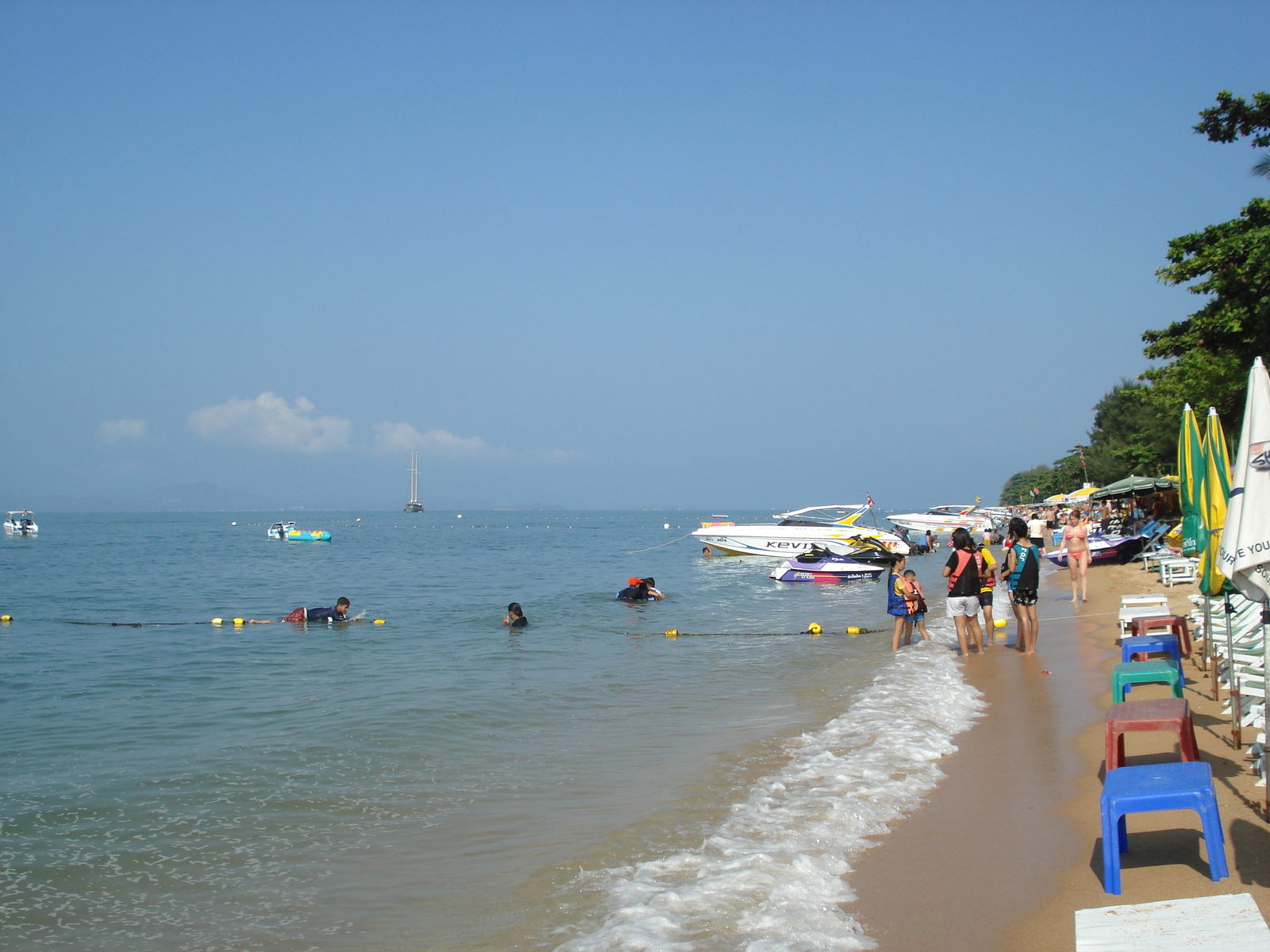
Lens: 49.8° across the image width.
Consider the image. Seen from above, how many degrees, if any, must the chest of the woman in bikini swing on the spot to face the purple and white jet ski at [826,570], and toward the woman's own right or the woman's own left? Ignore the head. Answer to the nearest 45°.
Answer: approximately 135° to the woman's own right

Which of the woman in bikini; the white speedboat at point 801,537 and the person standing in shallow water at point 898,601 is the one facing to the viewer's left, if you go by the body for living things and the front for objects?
the white speedboat

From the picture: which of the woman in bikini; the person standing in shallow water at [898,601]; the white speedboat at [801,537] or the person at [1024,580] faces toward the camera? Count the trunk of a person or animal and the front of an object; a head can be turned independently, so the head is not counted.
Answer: the woman in bikini

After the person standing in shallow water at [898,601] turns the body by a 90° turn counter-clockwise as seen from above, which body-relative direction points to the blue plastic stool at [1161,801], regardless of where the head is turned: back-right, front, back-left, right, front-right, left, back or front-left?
back

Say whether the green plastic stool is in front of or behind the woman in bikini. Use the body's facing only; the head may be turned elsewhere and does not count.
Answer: in front

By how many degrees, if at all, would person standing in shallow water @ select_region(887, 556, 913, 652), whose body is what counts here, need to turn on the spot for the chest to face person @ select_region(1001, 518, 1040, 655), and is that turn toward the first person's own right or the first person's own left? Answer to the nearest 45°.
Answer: approximately 45° to the first person's own right

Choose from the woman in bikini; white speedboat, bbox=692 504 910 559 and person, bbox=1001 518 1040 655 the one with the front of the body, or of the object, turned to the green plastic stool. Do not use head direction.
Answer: the woman in bikini

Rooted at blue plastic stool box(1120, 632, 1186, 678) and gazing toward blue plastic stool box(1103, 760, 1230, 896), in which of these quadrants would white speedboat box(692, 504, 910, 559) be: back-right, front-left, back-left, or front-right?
back-right

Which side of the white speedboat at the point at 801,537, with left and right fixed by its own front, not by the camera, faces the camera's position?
left

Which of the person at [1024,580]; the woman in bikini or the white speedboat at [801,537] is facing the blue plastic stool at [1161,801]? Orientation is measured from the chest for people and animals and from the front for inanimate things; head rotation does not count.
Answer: the woman in bikini

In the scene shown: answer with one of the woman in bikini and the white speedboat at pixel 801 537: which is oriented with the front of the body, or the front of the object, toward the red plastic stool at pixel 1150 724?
the woman in bikini

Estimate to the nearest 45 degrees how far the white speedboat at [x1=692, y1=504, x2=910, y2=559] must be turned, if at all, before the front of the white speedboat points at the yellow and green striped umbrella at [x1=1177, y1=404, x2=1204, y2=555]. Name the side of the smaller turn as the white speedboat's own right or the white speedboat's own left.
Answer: approximately 90° to the white speedboat's own left

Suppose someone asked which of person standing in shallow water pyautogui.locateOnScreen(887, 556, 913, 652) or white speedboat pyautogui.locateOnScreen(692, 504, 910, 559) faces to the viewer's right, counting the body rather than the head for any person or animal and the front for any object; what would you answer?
the person standing in shallow water
